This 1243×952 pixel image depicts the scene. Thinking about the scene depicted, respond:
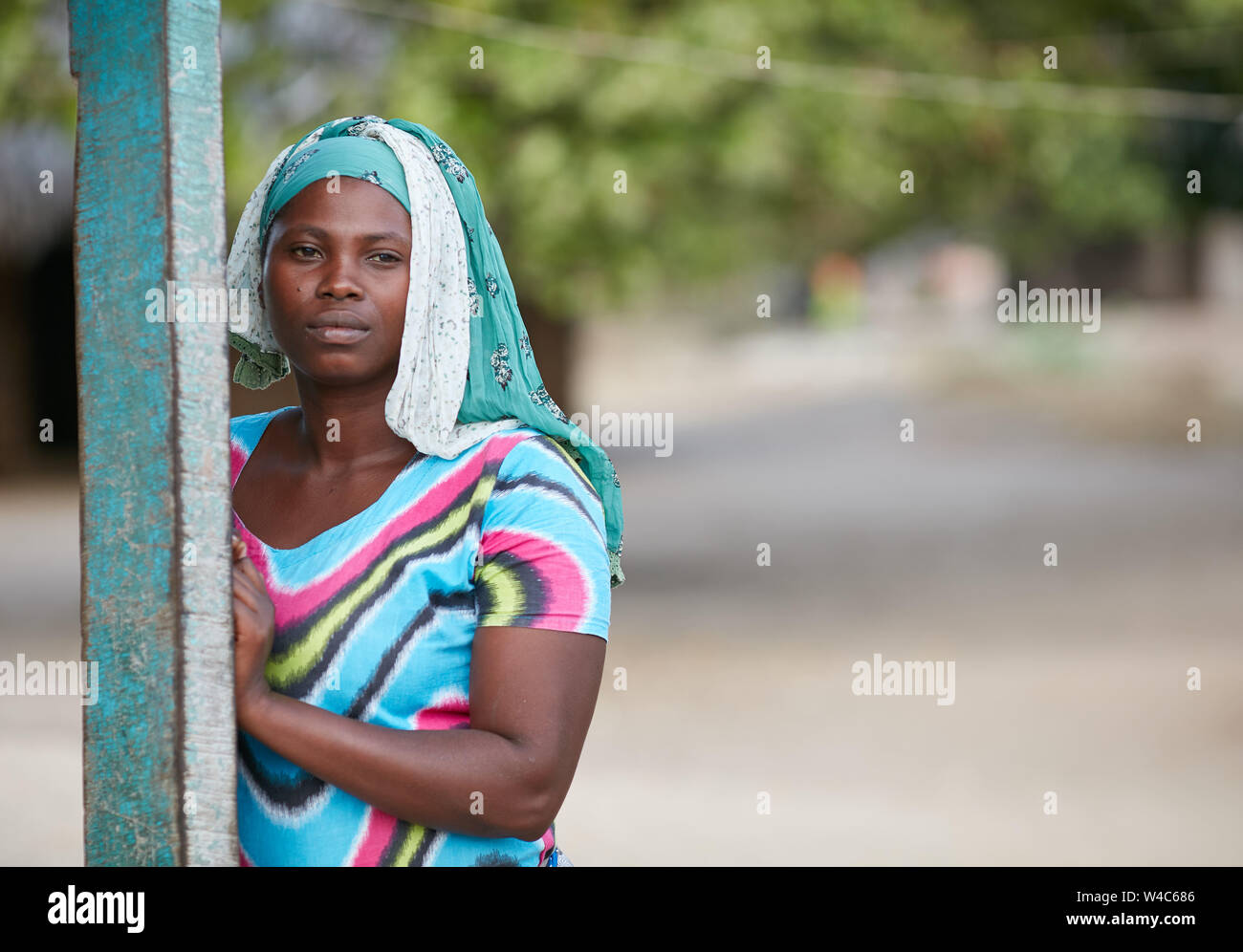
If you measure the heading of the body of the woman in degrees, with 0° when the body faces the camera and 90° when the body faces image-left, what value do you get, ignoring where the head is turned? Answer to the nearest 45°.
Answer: approximately 45°
